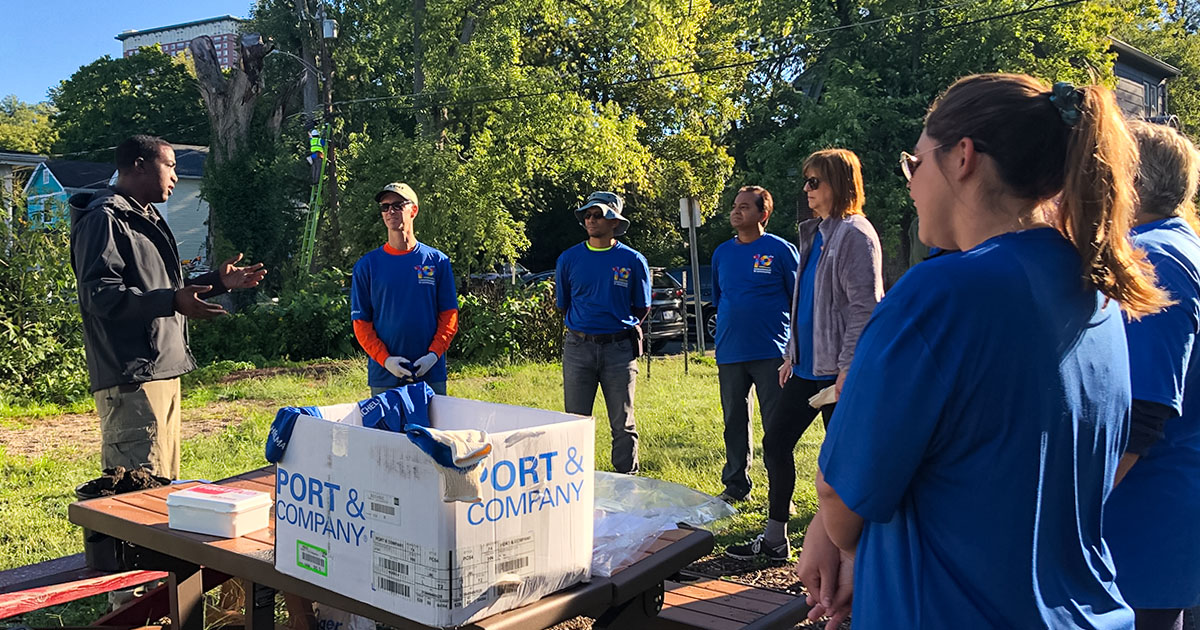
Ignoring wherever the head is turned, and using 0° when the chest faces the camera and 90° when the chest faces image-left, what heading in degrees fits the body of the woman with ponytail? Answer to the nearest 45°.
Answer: approximately 135°

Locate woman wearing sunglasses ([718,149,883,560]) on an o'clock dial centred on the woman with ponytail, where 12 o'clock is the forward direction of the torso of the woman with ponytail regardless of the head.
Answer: The woman wearing sunglasses is roughly at 1 o'clock from the woman with ponytail.

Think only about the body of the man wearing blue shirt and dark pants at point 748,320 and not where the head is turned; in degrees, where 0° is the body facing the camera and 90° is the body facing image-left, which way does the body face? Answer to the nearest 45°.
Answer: approximately 45°

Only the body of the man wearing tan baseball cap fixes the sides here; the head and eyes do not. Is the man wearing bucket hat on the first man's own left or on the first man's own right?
on the first man's own left

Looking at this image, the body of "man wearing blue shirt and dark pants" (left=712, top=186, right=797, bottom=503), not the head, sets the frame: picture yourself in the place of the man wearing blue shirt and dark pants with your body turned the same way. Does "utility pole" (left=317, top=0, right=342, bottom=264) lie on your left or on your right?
on your right

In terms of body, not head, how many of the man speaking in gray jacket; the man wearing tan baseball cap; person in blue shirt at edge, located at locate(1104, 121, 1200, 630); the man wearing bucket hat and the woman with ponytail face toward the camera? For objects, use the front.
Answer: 2

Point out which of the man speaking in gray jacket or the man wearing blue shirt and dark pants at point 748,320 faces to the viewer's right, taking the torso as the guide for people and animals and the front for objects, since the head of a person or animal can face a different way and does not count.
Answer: the man speaking in gray jacket

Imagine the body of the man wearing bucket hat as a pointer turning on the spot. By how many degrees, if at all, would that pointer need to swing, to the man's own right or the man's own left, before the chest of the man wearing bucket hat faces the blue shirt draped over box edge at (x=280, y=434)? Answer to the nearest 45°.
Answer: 0° — they already face it
